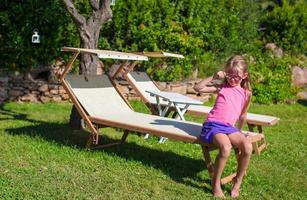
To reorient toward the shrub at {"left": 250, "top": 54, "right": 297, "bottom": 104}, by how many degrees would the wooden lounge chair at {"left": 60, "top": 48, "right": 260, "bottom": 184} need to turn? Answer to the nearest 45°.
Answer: approximately 90° to its left

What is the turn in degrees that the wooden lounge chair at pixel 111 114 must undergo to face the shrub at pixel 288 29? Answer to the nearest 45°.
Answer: approximately 90° to its left

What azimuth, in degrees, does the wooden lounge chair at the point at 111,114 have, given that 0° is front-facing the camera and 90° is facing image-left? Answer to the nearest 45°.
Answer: approximately 315°
